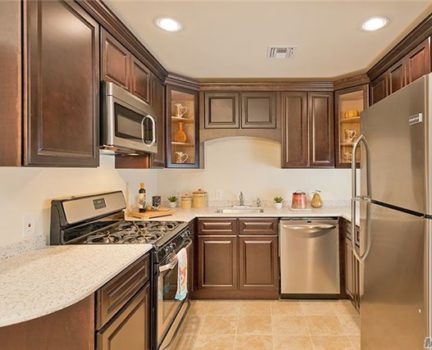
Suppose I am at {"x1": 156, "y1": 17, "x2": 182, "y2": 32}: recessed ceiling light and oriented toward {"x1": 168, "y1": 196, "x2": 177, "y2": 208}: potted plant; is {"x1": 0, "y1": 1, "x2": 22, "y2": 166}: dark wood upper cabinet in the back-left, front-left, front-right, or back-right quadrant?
back-left

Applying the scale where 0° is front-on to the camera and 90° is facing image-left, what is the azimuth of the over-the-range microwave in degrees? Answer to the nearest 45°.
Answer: approximately 315°

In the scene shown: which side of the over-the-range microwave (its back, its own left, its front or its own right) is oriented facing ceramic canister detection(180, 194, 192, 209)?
left

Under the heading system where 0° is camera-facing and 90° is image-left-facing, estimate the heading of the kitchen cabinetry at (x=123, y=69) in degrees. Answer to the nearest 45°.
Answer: approximately 315°

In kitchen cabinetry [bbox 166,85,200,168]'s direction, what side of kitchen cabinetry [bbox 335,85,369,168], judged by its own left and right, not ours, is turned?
front

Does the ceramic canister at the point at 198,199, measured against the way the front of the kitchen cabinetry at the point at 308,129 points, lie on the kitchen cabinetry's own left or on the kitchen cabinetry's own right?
on the kitchen cabinetry's own right

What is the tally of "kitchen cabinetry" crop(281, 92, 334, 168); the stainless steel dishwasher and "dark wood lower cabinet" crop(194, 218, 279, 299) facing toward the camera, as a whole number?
3

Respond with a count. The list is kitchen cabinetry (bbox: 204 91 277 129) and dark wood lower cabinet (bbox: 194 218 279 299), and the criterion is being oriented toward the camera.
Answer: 2

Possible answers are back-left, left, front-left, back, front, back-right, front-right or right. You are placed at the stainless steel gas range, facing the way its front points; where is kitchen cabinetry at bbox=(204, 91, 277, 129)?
left

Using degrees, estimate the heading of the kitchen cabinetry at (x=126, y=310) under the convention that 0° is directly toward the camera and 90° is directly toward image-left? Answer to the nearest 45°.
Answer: approximately 315°

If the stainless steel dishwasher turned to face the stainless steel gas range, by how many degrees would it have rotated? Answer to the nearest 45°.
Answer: approximately 45° to its right

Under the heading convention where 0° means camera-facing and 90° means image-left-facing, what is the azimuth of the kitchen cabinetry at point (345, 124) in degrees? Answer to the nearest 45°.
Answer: approximately 45°

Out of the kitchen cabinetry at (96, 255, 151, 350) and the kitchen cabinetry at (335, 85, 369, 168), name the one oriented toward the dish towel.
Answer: the kitchen cabinetry at (335, 85, 369, 168)
